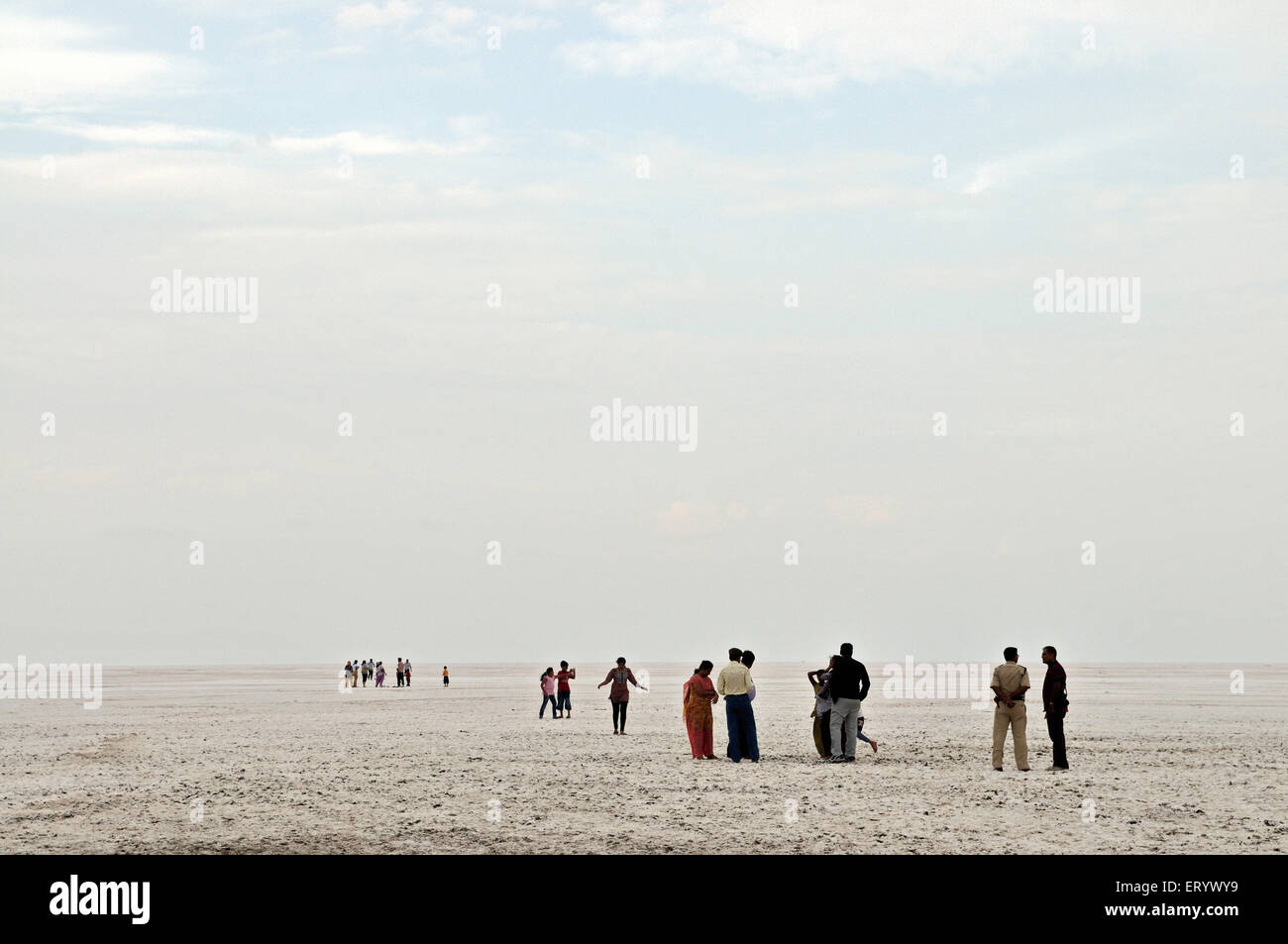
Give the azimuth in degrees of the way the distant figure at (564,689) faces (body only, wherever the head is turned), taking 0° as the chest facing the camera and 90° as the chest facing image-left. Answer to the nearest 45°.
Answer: approximately 0°

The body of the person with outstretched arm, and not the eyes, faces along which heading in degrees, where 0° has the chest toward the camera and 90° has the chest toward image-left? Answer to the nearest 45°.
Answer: approximately 0°

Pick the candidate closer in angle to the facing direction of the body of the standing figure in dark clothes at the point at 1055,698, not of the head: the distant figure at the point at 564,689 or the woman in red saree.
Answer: the woman in red saree
